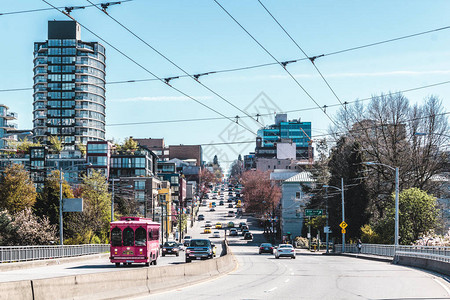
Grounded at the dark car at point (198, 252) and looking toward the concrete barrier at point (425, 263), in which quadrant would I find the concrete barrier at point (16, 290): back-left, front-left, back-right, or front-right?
front-right

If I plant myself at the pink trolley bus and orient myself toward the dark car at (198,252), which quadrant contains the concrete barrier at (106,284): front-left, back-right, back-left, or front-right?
back-right

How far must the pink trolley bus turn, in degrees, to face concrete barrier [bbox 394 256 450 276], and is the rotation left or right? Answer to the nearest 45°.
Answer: approximately 90° to its left

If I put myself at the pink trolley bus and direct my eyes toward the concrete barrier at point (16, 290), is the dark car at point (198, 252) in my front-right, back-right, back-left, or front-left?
back-left

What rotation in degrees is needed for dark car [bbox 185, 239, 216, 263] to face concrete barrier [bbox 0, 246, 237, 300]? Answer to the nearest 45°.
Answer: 0° — it already faces it

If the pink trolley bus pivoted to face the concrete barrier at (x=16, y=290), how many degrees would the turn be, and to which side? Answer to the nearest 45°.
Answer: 0° — it already faces it

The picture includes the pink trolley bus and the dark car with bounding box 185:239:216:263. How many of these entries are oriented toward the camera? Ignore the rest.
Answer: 2

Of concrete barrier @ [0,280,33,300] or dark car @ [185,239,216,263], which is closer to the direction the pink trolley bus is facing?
the concrete barrier

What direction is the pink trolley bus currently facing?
toward the camera

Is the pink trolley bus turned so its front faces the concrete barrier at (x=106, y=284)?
yes

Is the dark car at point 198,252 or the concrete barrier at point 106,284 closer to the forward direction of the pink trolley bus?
the concrete barrier

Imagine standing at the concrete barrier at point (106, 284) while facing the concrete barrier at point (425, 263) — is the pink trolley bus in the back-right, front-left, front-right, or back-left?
front-left

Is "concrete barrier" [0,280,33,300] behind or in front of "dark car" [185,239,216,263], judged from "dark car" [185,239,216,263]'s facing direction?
in front

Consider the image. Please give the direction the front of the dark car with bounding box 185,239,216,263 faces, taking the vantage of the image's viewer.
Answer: facing the viewer

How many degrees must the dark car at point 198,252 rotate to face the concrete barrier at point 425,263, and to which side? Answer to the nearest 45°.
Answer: approximately 45° to its left
